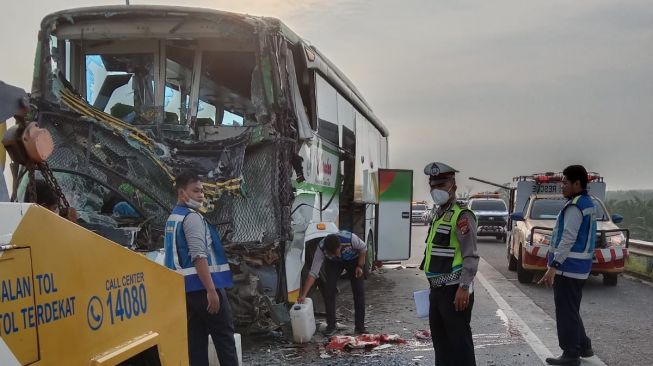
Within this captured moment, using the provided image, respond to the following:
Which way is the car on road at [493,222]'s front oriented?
toward the camera

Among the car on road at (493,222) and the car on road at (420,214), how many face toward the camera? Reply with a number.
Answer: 2

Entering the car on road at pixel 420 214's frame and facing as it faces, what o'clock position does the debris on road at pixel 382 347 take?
The debris on road is roughly at 12 o'clock from the car on road.

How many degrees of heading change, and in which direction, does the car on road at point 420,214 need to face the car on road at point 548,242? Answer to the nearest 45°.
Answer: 0° — it already faces it

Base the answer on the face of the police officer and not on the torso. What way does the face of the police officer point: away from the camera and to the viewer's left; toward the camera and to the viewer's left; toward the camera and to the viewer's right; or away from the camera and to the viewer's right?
toward the camera and to the viewer's left

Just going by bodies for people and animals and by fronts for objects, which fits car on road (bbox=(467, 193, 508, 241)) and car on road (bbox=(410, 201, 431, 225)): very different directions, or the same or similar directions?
same or similar directions

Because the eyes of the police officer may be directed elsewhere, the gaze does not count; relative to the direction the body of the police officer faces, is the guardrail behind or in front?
behind

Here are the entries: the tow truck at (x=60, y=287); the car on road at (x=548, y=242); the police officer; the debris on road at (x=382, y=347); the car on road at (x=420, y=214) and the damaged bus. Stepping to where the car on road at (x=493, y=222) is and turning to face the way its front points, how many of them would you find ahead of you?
5

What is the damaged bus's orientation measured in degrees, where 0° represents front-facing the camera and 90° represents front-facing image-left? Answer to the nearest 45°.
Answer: approximately 45°

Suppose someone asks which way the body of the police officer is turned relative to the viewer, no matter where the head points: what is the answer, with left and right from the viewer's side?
facing the viewer and to the left of the viewer

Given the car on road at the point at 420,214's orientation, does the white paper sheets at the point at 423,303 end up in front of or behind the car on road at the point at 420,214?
in front

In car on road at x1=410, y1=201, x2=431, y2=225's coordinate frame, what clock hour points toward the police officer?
The police officer is roughly at 12 o'clock from the car on road.

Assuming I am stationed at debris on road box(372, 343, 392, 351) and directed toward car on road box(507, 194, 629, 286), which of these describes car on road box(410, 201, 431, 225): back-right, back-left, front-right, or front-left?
front-left

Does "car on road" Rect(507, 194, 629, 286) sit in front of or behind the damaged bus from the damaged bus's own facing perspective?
behind

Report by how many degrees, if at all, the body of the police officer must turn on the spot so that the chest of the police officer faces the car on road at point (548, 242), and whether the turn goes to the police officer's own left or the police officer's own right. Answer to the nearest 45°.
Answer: approximately 135° to the police officer's own right

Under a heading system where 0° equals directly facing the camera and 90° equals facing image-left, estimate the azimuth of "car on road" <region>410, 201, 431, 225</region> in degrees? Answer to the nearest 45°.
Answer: approximately 0°

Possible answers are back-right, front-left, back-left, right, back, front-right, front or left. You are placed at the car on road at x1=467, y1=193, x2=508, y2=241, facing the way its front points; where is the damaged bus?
front

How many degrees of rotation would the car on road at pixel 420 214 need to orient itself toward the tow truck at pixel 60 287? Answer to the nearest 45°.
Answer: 0° — it already faces it

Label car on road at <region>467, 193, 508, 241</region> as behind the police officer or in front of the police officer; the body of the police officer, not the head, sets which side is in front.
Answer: behind
